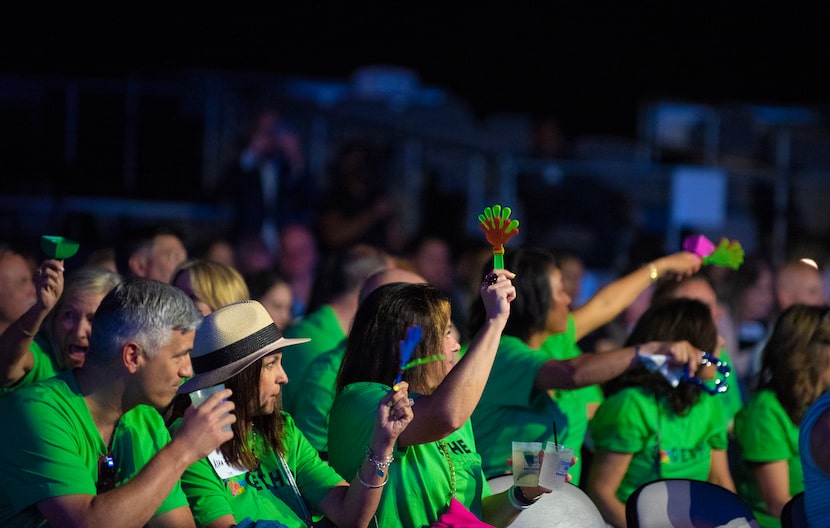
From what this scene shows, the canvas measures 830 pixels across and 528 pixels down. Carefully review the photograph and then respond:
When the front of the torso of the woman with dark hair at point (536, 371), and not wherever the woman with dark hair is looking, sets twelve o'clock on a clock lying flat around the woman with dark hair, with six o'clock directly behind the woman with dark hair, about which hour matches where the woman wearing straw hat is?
The woman wearing straw hat is roughly at 4 o'clock from the woman with dark hair.

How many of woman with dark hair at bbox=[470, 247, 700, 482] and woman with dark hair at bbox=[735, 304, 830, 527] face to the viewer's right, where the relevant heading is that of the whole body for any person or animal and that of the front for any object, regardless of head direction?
2

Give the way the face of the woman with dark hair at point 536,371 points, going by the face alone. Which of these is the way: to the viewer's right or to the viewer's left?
to the viewer's right

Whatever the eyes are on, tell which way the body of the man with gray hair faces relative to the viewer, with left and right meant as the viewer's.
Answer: facing the viewer and to the right of the viewer

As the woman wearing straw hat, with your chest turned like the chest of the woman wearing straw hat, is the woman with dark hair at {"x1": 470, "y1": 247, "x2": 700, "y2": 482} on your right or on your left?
on your left

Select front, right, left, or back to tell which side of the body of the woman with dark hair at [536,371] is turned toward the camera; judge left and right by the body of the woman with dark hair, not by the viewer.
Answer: right

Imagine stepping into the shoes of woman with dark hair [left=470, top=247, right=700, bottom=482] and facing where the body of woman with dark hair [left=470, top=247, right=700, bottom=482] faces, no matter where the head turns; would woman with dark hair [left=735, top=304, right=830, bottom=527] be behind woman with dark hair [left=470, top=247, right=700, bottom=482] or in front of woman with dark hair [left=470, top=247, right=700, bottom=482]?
in front

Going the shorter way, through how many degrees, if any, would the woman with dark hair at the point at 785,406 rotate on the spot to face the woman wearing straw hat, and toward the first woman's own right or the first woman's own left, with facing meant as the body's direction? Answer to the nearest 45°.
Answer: approximately 135° to the first woman's own right
